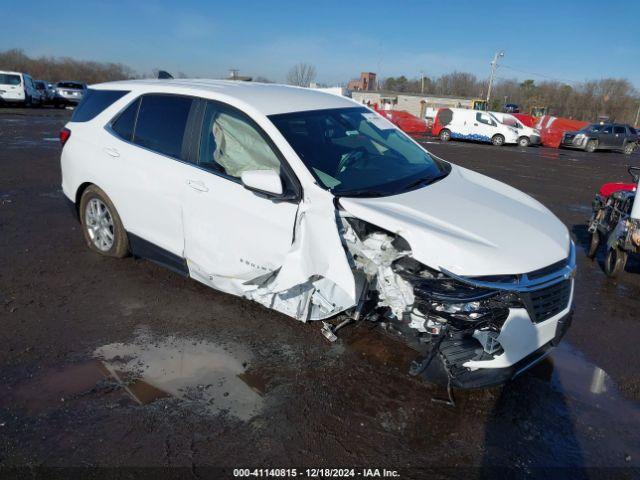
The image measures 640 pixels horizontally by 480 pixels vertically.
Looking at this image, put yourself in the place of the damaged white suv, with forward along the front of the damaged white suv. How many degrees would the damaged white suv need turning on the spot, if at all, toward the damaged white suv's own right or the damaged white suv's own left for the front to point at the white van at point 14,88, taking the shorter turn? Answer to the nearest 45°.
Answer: approximately 180°

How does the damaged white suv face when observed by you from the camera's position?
facing the viewer and to the right of the viewer

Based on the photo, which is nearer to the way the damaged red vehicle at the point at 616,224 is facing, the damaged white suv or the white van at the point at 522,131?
the damaged white suv

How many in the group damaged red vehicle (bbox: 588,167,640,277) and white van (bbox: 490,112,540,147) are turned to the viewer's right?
1

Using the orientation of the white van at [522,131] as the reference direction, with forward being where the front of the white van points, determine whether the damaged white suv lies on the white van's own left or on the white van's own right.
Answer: on the white van's own right

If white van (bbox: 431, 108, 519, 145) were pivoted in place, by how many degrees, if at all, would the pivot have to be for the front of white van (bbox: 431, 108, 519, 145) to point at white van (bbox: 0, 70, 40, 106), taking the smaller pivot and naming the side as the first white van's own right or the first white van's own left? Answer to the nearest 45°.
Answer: approximately 180°

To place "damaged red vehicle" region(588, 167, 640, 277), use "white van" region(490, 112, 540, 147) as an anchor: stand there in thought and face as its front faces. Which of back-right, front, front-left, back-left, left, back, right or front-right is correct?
right

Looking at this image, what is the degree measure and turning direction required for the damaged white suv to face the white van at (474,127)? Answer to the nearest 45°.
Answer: approximately 135° to its left

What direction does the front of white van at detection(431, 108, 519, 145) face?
to the viewer's right

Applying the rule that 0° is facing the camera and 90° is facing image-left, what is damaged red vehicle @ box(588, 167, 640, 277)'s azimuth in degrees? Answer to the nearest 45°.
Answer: approximately 45°

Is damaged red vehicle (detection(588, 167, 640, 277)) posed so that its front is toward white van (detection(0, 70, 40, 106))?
no

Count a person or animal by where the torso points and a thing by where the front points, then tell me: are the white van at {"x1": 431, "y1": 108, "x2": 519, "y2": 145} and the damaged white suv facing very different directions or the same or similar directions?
same or similar directions

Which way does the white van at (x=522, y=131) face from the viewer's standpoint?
to the viewer's right

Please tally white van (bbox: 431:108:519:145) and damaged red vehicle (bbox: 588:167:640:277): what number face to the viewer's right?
1

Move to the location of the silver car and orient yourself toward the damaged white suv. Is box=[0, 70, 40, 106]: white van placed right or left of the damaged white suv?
right
